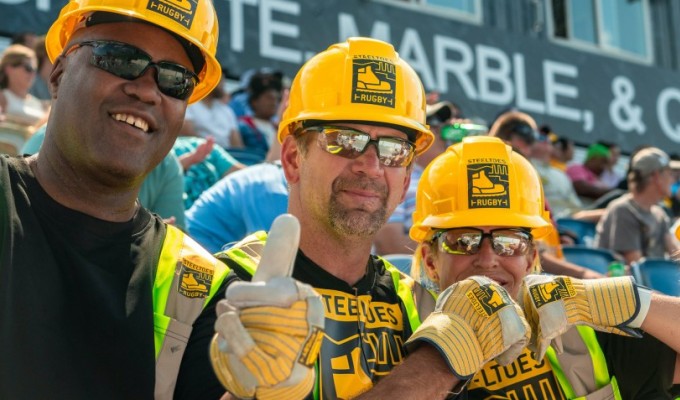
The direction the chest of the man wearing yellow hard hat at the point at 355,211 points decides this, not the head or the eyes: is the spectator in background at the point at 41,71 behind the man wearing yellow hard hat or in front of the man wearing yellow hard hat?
behind

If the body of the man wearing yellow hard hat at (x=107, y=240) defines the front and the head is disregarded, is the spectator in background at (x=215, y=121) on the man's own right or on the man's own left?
on the man's own left

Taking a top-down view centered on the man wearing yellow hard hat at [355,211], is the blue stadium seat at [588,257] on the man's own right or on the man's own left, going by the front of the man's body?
on the man's own left

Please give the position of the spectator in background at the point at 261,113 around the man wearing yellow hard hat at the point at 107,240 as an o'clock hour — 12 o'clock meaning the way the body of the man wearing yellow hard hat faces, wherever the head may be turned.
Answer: The spectator in background is roughly at 8 o'clock from the man wearing yellow hard hat.

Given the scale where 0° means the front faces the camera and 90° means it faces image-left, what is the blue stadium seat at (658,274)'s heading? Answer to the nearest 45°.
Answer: approximately 315°

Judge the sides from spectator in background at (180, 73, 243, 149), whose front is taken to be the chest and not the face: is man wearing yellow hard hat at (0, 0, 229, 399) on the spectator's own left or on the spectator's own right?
on the spectator's own right

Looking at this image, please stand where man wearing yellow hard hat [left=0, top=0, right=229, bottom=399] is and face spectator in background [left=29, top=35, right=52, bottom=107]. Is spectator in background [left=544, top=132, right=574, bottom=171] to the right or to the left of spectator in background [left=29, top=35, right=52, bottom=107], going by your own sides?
right

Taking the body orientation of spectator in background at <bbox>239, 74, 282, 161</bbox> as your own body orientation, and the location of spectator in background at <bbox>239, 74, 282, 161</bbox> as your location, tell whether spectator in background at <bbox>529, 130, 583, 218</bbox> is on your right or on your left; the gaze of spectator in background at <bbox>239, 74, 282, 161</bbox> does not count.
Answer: on your left

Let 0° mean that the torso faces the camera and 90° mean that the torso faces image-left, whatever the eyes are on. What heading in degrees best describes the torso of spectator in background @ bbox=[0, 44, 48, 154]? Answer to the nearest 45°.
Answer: approximately 315°

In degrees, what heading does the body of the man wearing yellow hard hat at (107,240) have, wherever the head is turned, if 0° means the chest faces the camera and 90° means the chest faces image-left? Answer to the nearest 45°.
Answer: approximately 315°
